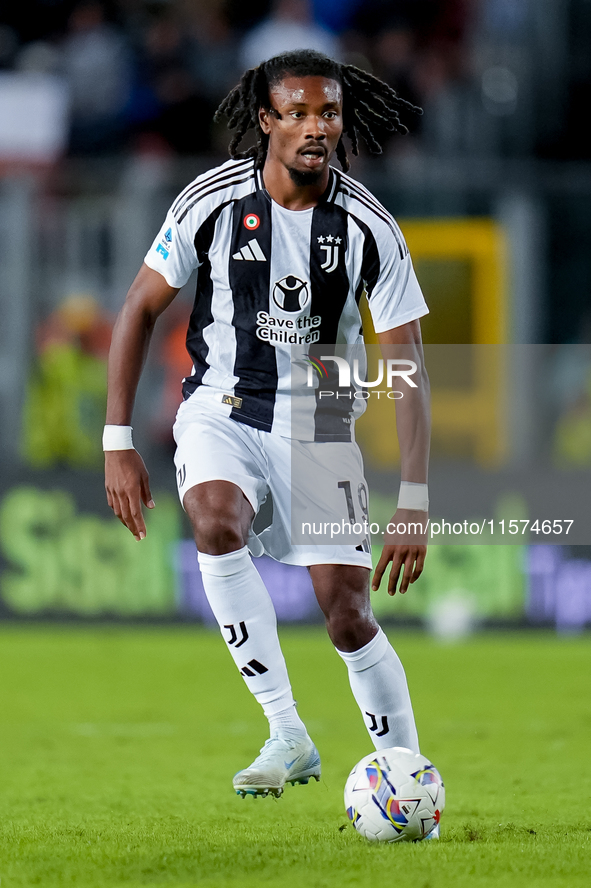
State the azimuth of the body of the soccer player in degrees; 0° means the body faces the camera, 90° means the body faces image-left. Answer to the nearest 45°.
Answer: approximately 0°
